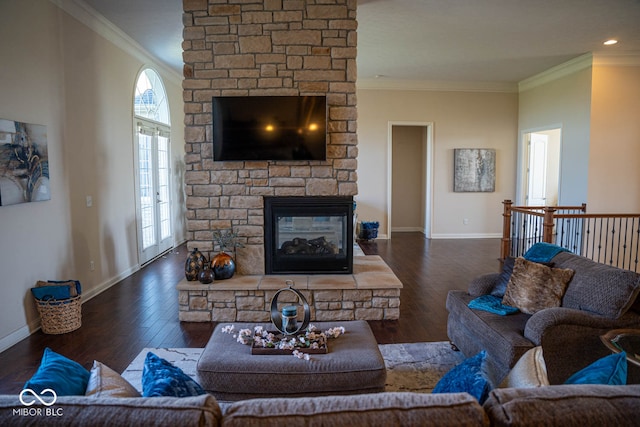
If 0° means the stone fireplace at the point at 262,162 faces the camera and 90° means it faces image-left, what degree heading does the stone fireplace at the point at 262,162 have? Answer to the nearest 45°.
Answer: approximately 0°

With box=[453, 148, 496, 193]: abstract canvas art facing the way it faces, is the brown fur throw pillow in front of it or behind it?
in front

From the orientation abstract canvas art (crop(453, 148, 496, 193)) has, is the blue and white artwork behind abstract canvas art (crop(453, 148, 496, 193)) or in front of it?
in front

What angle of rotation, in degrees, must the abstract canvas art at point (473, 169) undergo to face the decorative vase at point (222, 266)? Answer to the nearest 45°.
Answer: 0° — it already faces it

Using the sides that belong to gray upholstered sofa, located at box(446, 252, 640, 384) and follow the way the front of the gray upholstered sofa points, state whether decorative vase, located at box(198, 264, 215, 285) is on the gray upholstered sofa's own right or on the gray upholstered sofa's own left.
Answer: on the gray upholstered sofa's own right

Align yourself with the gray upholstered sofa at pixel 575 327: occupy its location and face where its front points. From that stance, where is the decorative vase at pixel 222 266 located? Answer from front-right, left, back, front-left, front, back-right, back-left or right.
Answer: front-right

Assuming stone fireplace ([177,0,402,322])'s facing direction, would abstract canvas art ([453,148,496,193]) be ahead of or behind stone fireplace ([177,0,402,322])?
behind

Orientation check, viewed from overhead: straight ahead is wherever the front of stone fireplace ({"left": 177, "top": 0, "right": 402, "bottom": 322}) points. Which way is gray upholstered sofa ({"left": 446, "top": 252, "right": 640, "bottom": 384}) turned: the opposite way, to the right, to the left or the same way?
to the right

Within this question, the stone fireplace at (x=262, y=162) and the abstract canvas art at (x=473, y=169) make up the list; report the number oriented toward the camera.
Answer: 2

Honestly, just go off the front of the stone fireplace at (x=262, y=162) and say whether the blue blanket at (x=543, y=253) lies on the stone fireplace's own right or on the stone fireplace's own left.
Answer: on the stone fireplace's own left

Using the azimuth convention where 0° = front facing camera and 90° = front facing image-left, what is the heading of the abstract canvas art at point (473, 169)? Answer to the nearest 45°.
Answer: approximately 0°

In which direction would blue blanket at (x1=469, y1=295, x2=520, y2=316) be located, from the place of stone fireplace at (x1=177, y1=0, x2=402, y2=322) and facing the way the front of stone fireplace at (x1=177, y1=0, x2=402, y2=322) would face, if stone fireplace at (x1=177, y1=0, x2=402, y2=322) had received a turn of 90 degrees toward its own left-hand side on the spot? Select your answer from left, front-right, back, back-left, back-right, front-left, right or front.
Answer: front-right
